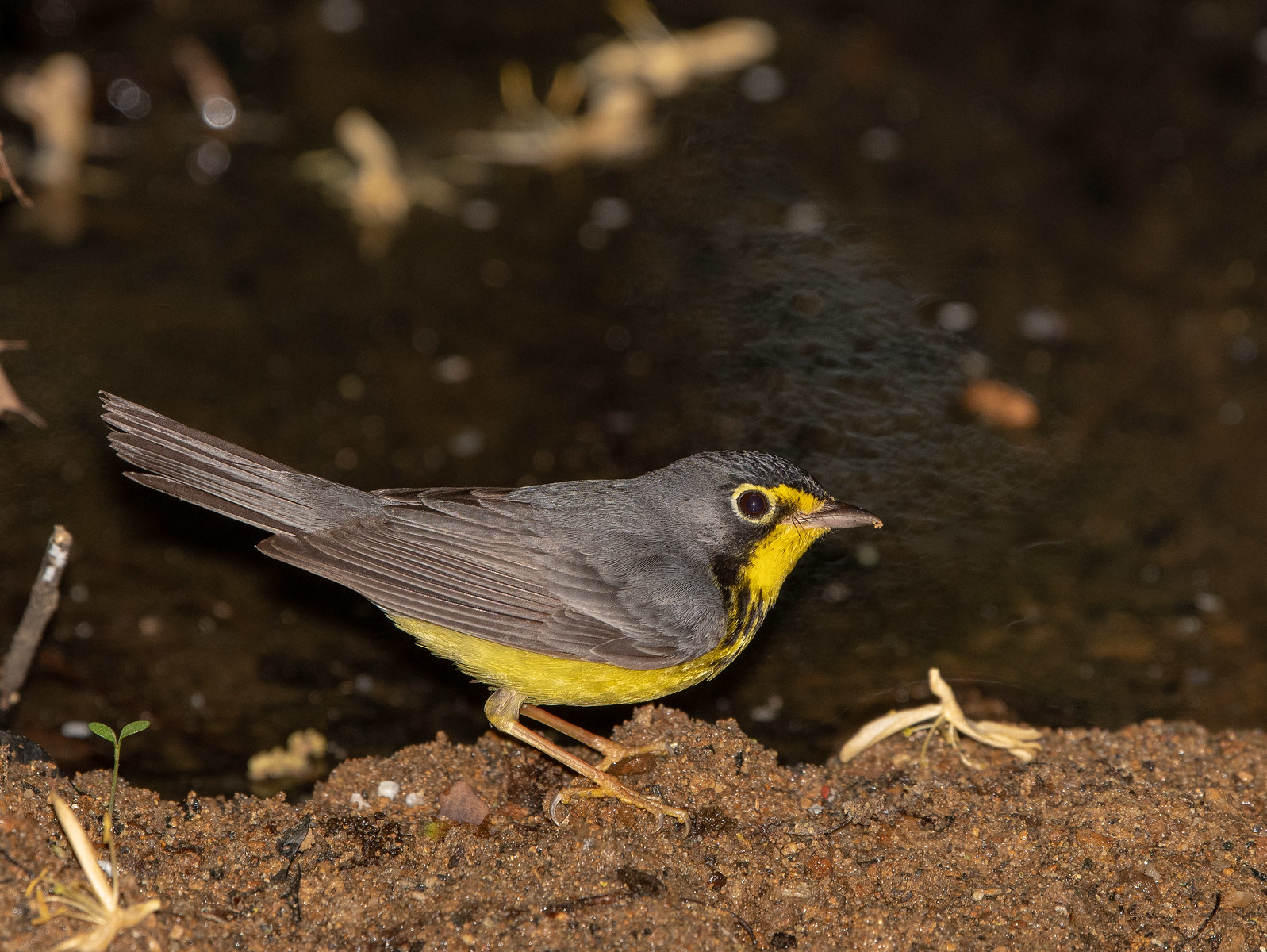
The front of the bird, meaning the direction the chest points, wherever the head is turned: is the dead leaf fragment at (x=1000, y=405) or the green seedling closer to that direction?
the dead leaf fragment

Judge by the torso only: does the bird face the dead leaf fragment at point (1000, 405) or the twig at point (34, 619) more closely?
the dead leaf fragment

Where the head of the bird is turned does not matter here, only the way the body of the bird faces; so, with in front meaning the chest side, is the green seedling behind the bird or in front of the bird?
behind

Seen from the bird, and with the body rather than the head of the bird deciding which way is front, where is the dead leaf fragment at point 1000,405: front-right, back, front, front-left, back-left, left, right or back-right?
front-left

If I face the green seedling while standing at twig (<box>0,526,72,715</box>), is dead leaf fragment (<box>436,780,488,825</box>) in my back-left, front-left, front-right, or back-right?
front-left

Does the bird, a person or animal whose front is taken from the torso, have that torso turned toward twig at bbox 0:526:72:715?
no

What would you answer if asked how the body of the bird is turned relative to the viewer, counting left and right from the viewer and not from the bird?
facing to the right of the viewer

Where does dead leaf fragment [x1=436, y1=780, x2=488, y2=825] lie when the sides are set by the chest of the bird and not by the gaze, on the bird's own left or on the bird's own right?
on the bird's own right
